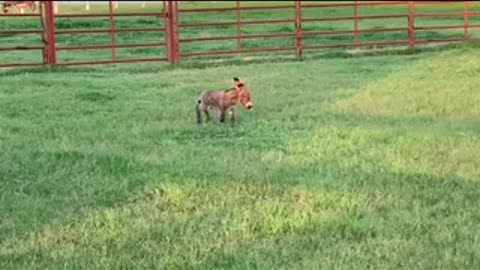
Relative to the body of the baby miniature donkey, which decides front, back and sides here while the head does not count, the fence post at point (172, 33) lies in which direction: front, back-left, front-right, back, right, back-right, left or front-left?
left

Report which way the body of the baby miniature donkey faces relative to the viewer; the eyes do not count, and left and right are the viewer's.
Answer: facing to the right of the viewer

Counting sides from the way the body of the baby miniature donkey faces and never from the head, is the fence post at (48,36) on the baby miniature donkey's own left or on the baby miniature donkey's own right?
on the baby miniature donkey's own left
